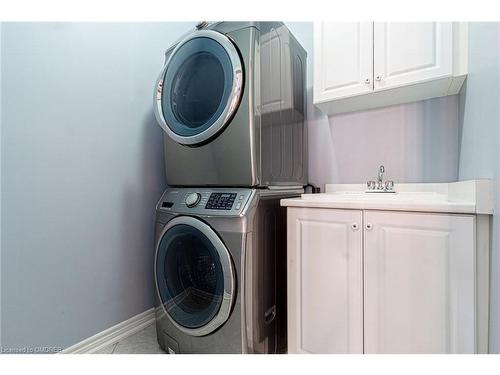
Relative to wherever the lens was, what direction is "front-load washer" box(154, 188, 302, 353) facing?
facing the viewer and to the left of the viewer

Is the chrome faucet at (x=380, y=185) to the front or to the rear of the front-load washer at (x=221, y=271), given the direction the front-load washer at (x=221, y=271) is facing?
to the rear

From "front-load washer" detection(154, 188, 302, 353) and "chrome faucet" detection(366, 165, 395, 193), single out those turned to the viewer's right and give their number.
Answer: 0

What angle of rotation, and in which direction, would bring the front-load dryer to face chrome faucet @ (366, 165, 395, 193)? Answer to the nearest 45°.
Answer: approximately 135° to its left

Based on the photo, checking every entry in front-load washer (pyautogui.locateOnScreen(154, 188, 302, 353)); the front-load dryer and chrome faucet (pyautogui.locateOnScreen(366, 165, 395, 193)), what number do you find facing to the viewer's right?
0

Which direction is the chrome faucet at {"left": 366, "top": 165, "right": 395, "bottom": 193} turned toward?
toward the camera

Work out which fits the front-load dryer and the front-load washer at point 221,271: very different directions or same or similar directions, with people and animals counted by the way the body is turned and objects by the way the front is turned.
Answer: same or similar directions

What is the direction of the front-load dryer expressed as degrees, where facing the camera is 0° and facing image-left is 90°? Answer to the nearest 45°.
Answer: approximately 45°
